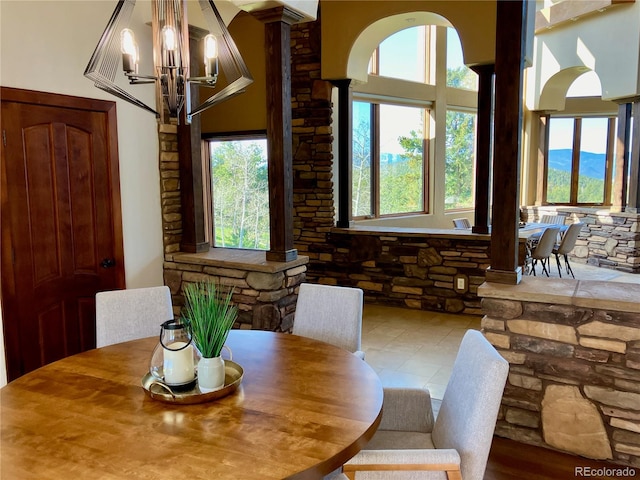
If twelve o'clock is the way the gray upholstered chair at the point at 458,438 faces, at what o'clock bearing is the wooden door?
The wooden door is roughly at 1 o'clock from the gray upholstered chair.

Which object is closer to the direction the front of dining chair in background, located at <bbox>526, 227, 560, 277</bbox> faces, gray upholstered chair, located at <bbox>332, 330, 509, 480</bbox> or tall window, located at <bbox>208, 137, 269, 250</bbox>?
the tall window

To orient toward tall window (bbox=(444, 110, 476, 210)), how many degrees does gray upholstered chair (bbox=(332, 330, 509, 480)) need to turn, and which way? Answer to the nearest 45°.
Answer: approximately 90° to its right

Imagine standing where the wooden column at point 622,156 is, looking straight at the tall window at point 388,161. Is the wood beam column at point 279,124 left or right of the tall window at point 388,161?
left

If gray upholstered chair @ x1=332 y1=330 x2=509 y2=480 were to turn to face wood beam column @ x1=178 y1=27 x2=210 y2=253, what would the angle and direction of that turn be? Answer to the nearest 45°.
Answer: approximately 45° to its right

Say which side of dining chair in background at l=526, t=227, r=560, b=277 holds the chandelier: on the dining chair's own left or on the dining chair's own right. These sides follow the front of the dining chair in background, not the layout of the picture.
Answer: on the dining chair's own left

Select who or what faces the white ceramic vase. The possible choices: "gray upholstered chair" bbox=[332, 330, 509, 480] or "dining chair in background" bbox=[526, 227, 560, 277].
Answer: the gray upholstered chair

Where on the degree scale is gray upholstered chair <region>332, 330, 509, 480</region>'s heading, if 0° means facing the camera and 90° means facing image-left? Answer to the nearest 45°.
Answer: approximately 90°

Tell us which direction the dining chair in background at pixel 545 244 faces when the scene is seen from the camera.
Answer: facing away from the viewer and to the left of the viewer
